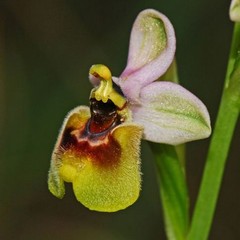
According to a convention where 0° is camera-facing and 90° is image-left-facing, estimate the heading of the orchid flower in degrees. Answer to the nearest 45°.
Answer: approximately 45°
